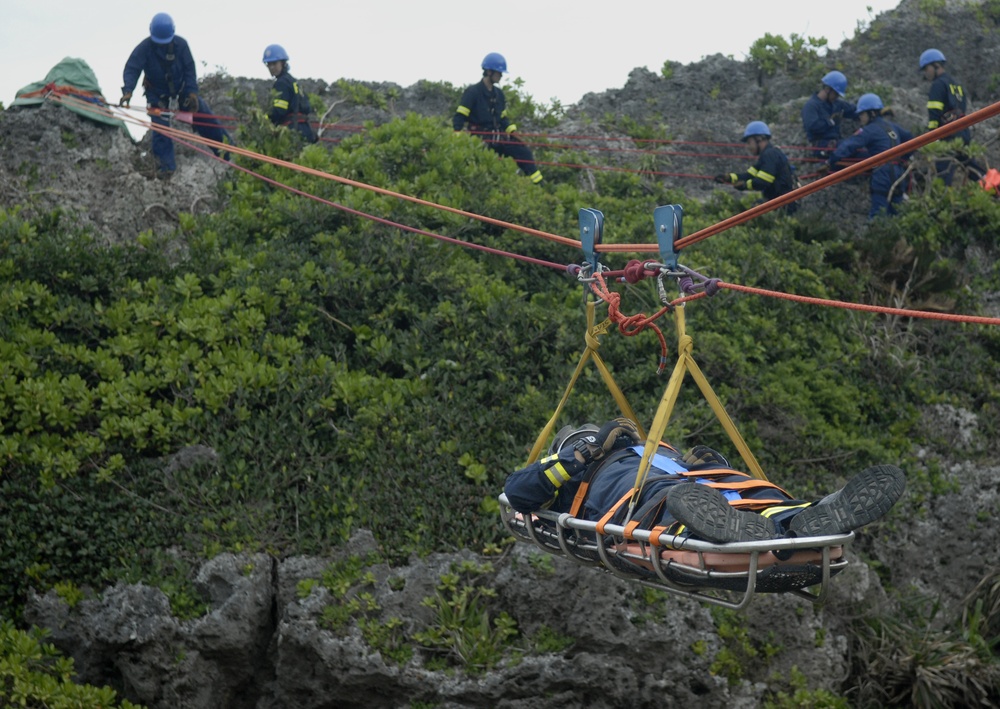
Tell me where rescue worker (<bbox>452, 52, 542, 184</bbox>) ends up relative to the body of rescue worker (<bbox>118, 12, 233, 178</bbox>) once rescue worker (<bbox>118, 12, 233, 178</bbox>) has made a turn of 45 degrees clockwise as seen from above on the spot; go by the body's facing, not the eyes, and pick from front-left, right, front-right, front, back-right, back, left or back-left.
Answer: back-left

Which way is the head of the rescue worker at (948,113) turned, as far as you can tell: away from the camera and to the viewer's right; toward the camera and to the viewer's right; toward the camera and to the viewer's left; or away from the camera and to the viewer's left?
toward the camera and to the viewer's left

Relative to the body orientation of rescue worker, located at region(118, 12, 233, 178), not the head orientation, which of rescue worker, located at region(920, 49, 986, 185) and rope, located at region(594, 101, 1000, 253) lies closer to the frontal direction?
the rope

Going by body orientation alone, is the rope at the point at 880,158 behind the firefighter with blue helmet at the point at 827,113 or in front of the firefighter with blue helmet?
in front

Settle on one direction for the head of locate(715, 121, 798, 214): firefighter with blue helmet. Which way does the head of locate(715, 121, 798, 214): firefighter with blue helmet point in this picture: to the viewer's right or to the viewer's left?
to the viewer's left

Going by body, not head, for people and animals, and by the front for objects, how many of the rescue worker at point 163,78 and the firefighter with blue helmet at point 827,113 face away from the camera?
0

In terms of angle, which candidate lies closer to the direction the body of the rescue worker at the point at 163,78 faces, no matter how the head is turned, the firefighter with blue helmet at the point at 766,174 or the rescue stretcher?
the rescue stretcher

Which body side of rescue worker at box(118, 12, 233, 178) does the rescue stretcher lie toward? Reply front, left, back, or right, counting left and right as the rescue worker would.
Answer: front

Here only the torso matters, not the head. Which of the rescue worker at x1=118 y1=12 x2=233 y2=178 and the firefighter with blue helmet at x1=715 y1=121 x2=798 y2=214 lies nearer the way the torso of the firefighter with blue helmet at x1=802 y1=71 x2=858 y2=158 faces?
the firefighter with blue helmet

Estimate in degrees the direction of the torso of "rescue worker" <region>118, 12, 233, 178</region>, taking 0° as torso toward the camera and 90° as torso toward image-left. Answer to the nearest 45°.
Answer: approximately 0°

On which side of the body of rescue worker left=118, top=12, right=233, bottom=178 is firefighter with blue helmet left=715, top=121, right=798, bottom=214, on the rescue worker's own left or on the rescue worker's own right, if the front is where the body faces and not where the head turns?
on the rescue worker's own left

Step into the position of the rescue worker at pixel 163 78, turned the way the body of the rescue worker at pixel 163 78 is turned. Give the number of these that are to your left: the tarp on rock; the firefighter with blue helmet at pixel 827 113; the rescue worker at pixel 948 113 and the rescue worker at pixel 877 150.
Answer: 3

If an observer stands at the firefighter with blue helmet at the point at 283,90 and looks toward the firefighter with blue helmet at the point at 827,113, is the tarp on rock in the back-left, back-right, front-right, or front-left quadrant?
back-right

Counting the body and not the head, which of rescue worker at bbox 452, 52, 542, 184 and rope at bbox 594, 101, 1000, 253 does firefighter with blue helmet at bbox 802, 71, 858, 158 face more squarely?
the rope
